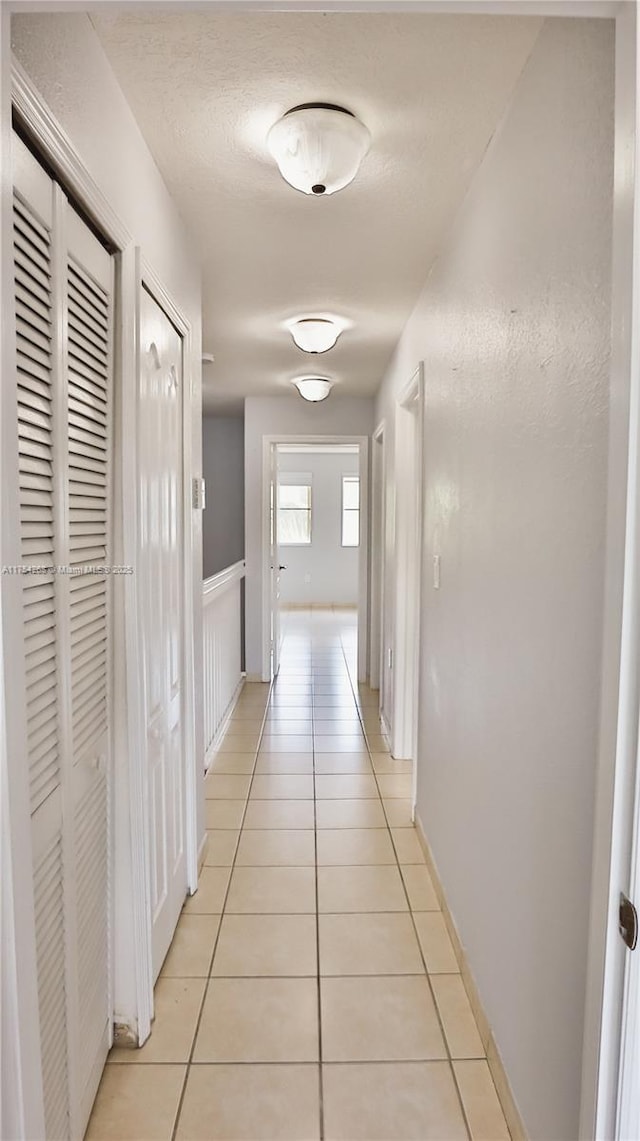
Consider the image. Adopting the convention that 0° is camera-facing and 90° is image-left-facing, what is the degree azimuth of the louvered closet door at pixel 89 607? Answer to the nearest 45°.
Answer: approximately 270°

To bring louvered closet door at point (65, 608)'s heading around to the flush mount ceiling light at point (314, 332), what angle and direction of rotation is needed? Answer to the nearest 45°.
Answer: approximately 45° to its left

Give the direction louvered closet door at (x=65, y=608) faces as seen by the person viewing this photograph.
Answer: facing to the right of the viewer

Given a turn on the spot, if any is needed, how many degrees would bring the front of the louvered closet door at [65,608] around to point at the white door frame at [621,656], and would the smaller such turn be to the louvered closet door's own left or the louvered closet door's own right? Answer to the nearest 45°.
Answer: approximately 45° to the louvered closet door's own right

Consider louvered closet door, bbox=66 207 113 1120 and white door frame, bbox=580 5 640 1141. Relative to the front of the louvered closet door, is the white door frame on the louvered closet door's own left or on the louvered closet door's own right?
on the louvered closet door's own right

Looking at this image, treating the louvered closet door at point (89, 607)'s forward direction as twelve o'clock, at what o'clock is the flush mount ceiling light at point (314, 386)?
The flush mount ceiling light is roughly at 10 o'clock from the louvered closet door.

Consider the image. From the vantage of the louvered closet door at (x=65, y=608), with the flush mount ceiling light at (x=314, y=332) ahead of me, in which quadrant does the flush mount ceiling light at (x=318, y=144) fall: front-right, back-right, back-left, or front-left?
front-right
